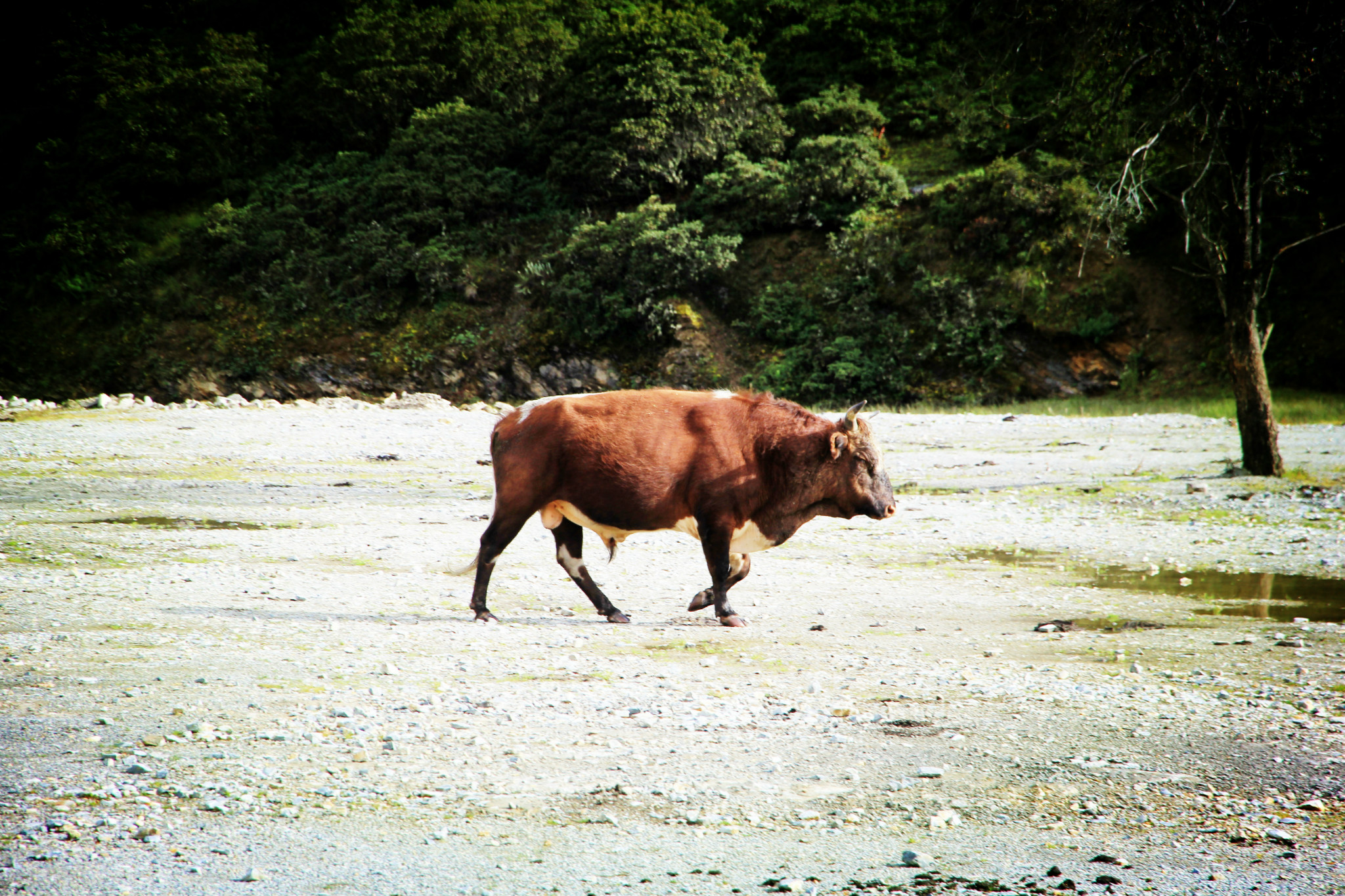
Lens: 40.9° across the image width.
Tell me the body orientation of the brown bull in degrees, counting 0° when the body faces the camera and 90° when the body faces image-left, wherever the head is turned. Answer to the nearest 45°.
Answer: approximately 270°

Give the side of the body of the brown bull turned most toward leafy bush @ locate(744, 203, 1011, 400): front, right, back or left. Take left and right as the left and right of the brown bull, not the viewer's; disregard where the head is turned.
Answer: left

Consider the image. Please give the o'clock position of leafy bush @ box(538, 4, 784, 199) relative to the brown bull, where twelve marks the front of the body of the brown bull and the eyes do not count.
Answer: The leafy bush is roughly at 9 o'clock from the brown bull.

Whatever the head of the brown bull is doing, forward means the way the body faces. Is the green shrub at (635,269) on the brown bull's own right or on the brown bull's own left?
on the brown bull's own left

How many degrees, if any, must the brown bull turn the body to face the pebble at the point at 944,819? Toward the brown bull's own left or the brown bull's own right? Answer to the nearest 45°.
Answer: approximately 90° to the brown bull's own right

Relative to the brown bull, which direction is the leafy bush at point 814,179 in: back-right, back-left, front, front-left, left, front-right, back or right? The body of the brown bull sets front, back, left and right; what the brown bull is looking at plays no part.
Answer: left

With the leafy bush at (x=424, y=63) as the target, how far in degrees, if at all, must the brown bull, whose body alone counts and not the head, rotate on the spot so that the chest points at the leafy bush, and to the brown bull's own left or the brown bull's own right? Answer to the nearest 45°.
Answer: approximately 90° to the brown bull's own left

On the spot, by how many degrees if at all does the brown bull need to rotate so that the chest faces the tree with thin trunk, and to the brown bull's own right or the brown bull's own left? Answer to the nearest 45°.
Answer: approximately 45° to the brown bull's own left

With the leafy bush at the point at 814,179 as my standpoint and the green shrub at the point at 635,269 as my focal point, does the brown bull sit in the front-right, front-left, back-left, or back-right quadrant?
front-left

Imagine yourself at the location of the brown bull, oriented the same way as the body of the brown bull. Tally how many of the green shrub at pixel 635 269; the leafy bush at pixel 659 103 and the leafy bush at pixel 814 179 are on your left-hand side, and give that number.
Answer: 3
